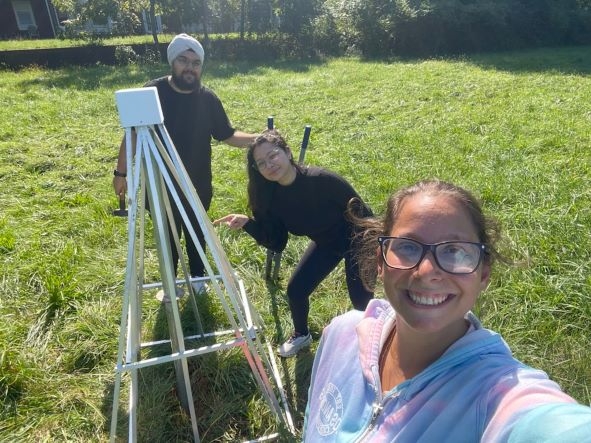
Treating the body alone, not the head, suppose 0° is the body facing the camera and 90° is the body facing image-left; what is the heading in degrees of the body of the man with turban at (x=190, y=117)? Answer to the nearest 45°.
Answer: approximately 0°

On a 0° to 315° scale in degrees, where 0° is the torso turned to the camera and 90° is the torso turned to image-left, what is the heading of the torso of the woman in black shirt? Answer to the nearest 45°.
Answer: approximately 45°

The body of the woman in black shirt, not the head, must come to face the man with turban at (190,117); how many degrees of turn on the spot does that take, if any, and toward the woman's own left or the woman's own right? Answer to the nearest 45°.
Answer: approximately 90° to the woman's own right

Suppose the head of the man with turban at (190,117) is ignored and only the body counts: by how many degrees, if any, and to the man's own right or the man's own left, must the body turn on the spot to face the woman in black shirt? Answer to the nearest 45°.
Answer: approximately 45° to the man's own left
